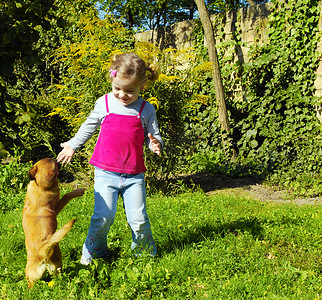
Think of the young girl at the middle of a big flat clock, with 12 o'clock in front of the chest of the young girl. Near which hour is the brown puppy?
The brown puppy is roughly at 2 o'clock from the young girl.

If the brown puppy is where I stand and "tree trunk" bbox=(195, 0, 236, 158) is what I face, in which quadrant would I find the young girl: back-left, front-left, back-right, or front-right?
front-right

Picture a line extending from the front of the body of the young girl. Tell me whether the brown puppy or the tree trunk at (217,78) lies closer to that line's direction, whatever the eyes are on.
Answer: the brown puppy

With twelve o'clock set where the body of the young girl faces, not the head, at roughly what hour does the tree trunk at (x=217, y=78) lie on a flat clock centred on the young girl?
The tree trunk is roughly at 7 o'clock from the young girl.

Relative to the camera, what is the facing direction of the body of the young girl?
toward the camera

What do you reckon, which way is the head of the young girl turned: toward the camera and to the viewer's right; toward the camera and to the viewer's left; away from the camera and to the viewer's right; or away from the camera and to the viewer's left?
toward the camera and to the viewer's left
